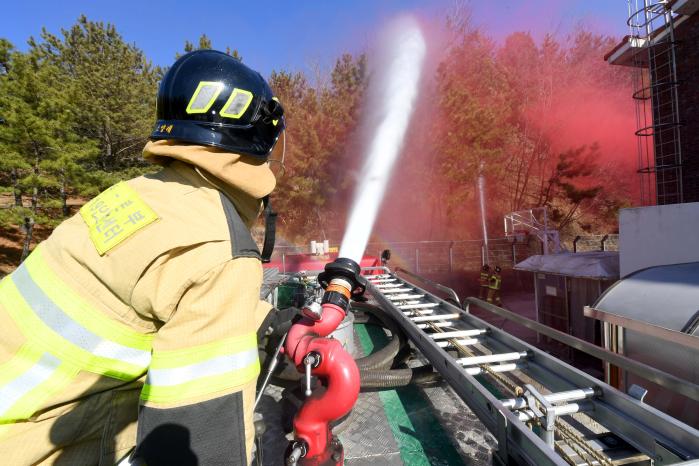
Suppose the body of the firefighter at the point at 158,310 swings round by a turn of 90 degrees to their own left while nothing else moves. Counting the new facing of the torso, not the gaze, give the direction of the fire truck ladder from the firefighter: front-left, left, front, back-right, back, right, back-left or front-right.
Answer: back-right

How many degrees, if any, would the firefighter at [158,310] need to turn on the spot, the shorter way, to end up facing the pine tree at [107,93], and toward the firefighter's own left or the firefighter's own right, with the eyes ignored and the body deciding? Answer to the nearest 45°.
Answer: approximately 45° to the firefighter's own left

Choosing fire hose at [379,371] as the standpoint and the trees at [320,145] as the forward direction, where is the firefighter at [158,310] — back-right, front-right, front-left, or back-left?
back-left

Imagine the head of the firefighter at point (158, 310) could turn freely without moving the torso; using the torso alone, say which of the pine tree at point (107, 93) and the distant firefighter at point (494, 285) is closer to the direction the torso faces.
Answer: the distant firefighter

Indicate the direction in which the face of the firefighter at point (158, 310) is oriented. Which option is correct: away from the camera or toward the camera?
away from the camera

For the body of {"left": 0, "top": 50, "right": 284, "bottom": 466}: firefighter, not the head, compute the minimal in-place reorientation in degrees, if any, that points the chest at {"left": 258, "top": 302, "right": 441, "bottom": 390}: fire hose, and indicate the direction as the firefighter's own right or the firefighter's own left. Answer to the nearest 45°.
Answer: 0° — they already face it

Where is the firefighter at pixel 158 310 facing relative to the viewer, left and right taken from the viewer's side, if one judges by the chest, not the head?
facing away from the viewer and to the right of the viewer
